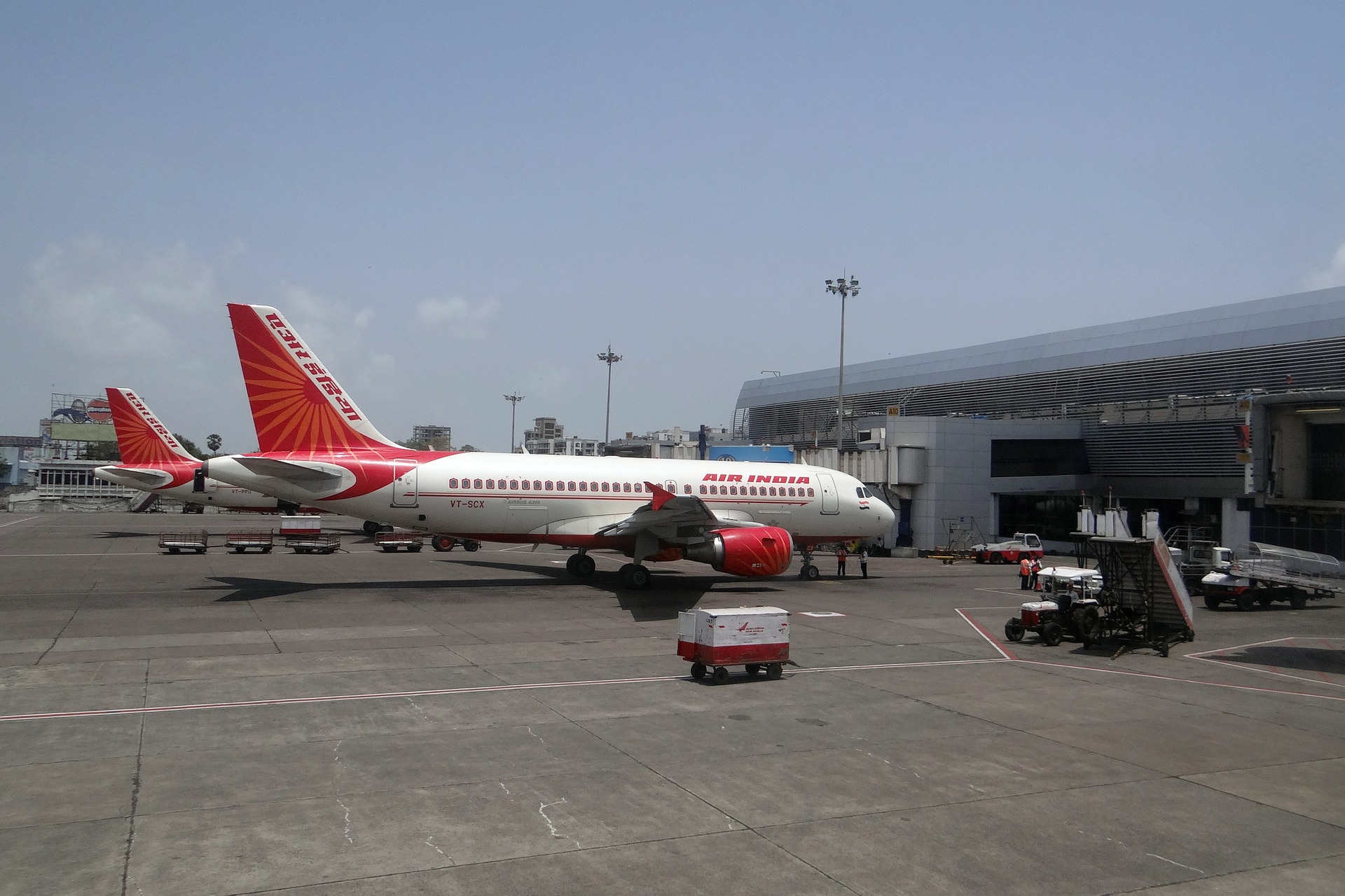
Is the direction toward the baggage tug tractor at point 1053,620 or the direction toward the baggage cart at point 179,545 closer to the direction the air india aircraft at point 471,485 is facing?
the baggage tug tractor

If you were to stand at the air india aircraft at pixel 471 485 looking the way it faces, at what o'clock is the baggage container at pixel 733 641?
The baggage container is roughly at 2 o'clock from the air india aircraft.

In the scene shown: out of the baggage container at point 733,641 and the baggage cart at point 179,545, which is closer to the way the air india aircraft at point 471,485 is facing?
the baggage container

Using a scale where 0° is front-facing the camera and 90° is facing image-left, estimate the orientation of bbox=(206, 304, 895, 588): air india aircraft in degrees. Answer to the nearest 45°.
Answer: approximately 270°

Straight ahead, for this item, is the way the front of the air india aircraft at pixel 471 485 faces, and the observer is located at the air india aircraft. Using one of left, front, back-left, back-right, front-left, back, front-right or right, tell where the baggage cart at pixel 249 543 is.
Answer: back-left

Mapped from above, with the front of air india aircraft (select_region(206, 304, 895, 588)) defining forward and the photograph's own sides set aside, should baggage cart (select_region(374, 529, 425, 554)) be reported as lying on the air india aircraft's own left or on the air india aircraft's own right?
on the air india aircraft's own left

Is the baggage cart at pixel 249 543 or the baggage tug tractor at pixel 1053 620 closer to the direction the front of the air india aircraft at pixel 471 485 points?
the baggage tug tractor

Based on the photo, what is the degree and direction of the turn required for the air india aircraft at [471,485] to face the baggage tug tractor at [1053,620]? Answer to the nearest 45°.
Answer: approximately 45° to its right

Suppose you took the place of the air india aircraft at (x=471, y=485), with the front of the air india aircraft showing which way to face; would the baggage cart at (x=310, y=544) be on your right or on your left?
on your left

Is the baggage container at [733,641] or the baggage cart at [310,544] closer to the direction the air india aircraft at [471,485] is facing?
the baggage container
